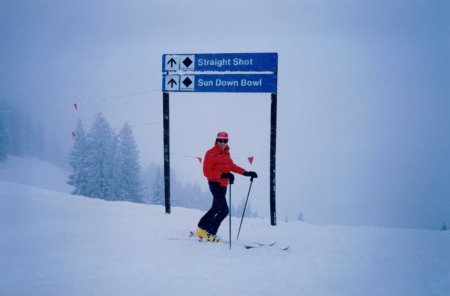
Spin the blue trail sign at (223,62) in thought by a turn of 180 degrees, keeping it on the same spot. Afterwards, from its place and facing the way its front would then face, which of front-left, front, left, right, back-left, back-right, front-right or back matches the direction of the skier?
back

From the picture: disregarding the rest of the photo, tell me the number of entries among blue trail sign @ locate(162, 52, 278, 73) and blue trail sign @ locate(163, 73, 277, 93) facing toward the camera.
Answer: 2

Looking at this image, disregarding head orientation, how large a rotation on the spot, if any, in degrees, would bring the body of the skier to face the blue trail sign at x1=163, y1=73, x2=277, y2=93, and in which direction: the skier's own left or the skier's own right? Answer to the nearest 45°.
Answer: approximately 135° to the skier's own left

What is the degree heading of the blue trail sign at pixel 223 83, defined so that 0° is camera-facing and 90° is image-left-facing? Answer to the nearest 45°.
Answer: approximately 0°

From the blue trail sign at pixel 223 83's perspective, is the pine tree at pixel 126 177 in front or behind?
behind

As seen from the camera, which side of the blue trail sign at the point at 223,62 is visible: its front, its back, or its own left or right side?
front

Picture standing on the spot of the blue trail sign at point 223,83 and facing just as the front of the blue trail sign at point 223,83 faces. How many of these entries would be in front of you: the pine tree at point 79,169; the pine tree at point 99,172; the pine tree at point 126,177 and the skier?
1

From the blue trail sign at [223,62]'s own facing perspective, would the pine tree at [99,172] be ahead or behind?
behind

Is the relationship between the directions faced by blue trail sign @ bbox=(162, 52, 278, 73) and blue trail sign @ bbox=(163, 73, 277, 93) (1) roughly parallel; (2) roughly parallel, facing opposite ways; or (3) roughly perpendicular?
roughly parallel

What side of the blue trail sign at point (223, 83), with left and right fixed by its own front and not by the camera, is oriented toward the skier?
front

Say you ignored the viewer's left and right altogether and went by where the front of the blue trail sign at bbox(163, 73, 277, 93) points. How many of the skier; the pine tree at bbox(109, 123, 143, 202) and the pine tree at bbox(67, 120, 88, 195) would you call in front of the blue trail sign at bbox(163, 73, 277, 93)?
1
